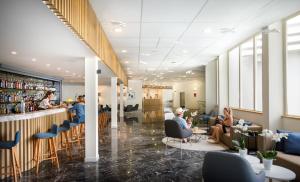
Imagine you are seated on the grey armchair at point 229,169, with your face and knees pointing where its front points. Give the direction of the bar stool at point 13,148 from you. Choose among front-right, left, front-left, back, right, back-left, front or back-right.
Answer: back-left

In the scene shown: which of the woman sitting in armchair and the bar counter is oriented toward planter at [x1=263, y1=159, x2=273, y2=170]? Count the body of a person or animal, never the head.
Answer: the bar counter

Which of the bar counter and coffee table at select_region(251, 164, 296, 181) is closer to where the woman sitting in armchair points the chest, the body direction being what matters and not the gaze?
the bar counter

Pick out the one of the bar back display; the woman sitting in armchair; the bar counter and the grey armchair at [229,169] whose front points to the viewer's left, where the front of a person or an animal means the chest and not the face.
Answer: the woman sitting in armchair

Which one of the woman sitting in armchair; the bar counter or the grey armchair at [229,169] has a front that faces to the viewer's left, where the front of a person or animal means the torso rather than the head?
the woman sitting in armchair

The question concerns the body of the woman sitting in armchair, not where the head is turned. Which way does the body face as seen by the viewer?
to the viewer's left

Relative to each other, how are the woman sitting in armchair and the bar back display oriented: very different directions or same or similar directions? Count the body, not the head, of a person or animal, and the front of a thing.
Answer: very different directions

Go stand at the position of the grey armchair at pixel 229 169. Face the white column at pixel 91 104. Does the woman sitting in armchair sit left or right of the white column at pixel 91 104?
right

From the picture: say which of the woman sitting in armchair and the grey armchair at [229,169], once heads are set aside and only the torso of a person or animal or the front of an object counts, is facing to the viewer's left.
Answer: the woman sitting in armchair

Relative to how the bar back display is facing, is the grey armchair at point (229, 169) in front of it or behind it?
in front

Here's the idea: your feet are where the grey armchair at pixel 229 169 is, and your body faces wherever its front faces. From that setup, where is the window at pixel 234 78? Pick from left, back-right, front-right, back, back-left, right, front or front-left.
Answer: front-left

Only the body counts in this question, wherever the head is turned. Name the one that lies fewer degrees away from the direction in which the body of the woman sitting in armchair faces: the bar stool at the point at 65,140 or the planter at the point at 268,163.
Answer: the bar stool

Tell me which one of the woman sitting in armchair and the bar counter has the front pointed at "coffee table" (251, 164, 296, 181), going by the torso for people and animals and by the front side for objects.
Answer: the bar counter

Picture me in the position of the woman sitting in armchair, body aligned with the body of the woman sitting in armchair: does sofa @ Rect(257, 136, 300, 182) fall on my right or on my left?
on my left

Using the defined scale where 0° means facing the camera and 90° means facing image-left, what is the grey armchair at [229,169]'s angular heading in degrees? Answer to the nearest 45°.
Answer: approximately 225°

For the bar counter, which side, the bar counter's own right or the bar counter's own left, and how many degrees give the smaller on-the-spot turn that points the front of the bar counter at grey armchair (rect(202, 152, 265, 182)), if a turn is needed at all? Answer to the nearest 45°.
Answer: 0° — it already faces it
